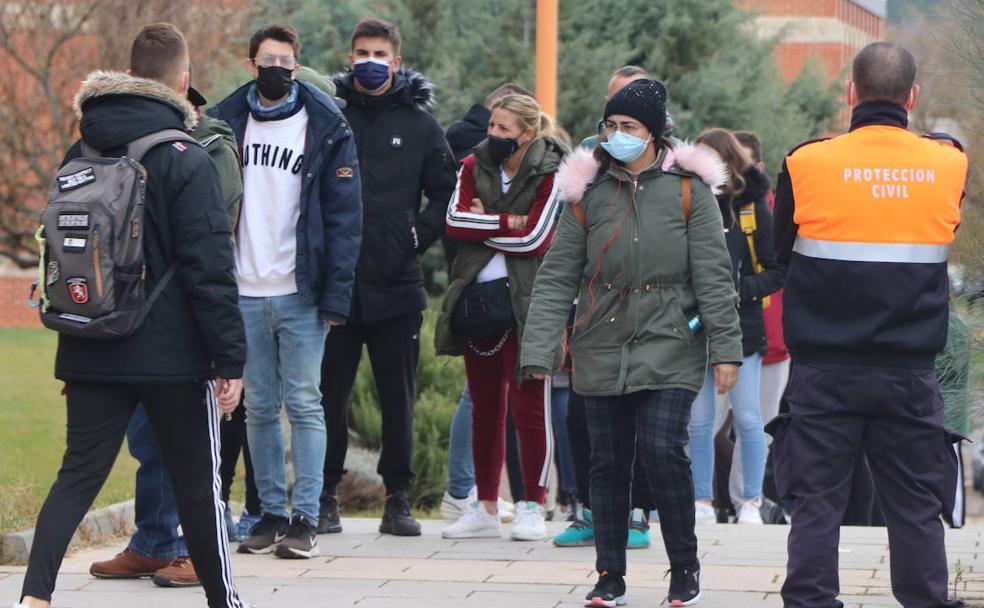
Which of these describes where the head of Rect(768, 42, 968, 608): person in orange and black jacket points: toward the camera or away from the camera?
away from the camera

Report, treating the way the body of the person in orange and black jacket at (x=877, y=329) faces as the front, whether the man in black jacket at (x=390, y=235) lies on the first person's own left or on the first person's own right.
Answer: on the first person's own left

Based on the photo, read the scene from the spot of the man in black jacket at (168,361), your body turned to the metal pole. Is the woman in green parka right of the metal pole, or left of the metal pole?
right

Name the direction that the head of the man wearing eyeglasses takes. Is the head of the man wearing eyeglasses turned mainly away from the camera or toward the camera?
toward the camera

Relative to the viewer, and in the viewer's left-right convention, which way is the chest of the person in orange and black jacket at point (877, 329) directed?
facing away from the viewer

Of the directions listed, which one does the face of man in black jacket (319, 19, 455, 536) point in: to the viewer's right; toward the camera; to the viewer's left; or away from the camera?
toward the camera

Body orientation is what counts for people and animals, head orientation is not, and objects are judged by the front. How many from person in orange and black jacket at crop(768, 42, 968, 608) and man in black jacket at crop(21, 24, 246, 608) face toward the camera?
0

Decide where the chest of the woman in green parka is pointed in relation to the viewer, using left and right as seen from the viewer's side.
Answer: facing the viewer

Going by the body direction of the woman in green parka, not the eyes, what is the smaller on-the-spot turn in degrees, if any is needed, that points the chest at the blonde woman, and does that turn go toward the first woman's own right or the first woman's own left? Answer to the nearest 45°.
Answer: approximately 135° to the first woman's own right

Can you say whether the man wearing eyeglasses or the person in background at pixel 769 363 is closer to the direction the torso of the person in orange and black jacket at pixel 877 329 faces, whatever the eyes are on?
the person in background

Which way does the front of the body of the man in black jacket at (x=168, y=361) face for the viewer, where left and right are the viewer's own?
facing away from the viewer and to the right of the viewer

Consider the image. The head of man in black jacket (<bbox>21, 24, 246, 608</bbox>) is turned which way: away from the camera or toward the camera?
away from the camera

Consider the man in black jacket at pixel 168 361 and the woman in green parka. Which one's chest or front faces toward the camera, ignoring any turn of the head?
the woman in green parka

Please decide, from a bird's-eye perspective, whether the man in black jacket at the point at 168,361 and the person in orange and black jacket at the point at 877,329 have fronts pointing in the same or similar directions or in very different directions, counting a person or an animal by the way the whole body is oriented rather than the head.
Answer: same or similar directions

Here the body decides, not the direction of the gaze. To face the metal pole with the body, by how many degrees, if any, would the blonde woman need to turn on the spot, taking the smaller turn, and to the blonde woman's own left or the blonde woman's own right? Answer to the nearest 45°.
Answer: approximately 135° to the blonde woman's own right

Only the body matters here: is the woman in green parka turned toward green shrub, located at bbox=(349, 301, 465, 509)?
no

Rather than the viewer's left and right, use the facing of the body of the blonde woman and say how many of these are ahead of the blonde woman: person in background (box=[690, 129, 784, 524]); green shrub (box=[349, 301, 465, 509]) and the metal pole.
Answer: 0

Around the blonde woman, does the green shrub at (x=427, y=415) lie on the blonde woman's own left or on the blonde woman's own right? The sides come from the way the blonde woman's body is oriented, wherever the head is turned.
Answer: on the blonde woman's own right

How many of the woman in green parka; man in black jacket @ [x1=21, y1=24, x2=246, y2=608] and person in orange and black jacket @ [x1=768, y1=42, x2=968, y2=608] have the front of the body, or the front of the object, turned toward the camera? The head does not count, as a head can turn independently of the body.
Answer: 1
